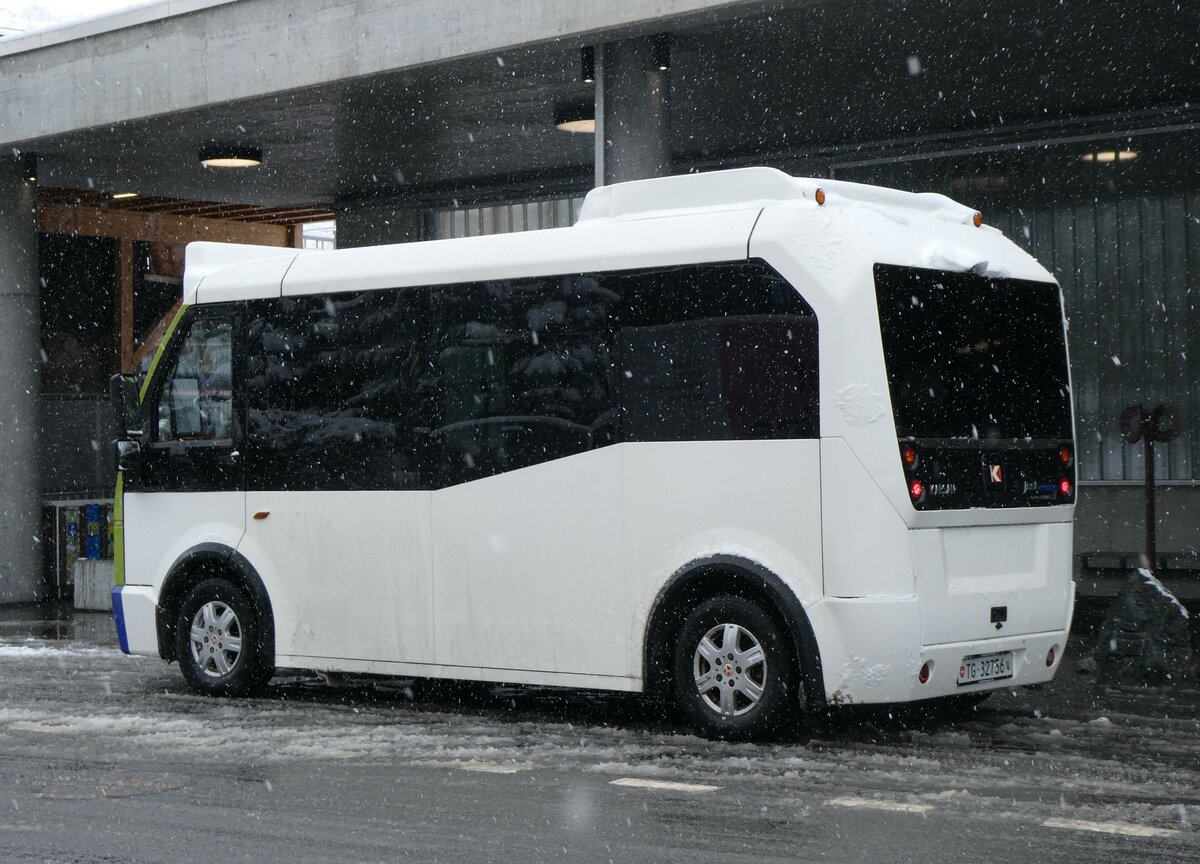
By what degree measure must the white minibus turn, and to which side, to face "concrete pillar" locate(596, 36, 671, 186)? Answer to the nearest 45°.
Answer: approximately 45° to its right

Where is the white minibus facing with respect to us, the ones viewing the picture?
facing away from the viewer and to the left of the viewer

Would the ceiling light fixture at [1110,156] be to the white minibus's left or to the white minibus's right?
on its right

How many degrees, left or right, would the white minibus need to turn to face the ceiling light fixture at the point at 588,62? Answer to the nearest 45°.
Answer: approximately 45° to its right

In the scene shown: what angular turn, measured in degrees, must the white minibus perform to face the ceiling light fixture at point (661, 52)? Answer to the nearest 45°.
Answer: approximately 45° to its right

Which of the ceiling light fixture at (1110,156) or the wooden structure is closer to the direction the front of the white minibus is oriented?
the wooden structure

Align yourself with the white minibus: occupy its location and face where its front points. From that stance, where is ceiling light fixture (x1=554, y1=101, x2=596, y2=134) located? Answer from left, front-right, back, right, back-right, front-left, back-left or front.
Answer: front-right

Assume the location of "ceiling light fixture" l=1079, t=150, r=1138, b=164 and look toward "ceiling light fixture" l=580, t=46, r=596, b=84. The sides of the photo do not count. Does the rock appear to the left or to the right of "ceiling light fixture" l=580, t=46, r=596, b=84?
left
